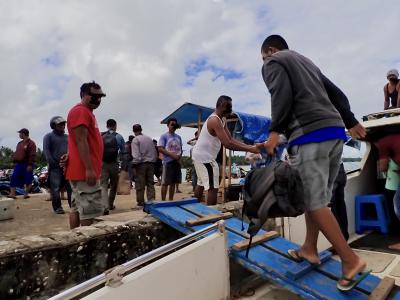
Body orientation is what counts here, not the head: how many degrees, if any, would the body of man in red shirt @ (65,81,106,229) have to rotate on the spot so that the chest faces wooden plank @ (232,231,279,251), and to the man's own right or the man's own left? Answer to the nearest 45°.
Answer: approximately 45° to the man's own right

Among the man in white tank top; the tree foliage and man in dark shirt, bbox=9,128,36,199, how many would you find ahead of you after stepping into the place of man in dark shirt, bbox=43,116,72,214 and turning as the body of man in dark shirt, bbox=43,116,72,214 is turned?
1

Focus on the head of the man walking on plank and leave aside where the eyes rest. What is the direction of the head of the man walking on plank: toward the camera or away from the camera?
away from the camera

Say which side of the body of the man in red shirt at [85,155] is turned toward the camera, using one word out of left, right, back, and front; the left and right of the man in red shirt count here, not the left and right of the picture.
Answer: right

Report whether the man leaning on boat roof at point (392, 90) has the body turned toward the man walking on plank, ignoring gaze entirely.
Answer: yes

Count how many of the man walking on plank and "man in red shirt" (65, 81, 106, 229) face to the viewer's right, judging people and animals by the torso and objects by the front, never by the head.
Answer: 1

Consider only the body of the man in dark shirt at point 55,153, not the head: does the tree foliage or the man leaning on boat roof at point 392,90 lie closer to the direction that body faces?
the man leaning on boat roof

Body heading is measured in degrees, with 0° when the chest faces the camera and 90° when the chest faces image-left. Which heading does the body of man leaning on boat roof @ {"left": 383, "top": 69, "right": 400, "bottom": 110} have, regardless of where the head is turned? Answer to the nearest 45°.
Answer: approximately 0°

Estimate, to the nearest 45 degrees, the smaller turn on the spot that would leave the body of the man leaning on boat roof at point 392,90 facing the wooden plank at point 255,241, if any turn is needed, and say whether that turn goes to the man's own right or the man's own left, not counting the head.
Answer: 0° — they already face it

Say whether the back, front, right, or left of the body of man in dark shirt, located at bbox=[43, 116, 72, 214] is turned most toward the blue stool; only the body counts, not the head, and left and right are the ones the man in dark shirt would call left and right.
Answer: front

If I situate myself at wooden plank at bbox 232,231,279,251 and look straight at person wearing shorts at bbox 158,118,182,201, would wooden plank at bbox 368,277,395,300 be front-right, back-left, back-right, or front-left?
back-right

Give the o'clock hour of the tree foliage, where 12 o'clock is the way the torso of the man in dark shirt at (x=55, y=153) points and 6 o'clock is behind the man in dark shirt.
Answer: The tree foliage is roughly at 7 o'clock from the man in dark shirt.

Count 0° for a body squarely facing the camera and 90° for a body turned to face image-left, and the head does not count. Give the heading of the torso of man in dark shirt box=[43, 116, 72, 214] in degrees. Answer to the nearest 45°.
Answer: approximately 315°
